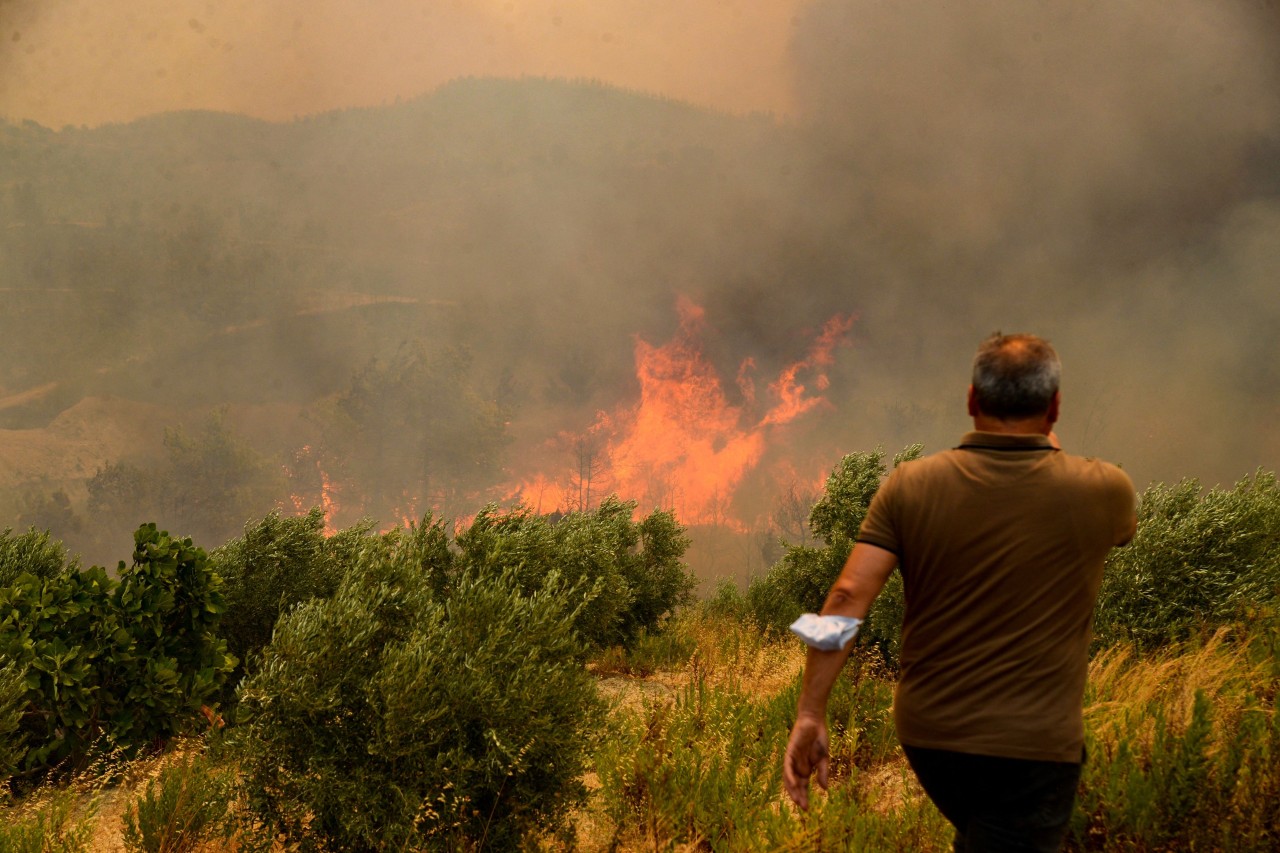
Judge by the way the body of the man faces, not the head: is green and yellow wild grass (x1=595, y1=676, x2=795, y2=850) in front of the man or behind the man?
in front

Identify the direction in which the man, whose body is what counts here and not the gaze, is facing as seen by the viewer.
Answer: away from the camera

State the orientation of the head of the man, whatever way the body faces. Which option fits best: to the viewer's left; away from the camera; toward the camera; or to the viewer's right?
away from the camera

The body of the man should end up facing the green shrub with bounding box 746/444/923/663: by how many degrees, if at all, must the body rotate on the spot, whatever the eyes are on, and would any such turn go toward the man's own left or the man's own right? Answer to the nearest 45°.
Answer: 0° — they already face it

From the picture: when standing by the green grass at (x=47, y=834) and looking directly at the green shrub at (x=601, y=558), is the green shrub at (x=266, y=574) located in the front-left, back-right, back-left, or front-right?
front-left

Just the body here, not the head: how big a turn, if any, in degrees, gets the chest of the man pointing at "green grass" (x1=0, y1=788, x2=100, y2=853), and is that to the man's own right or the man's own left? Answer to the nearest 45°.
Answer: approximately 90° to the man's own left

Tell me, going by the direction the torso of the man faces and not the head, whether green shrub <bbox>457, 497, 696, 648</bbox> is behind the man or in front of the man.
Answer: in front

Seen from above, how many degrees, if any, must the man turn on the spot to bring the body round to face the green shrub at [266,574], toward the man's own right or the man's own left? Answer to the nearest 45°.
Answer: approximately 45° to the man's own left

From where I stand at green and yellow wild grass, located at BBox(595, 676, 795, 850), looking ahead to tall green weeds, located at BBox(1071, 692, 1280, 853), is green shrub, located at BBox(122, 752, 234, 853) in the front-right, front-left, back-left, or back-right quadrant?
back-right

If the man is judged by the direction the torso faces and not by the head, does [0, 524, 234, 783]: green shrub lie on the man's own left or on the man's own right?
on the man's own left
